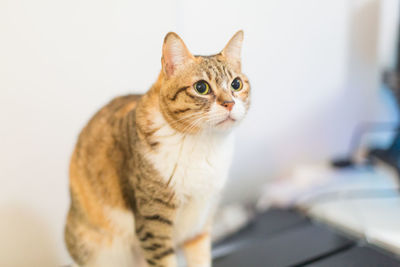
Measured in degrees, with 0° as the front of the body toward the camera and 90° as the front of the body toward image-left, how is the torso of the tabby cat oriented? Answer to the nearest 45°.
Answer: approximately 315°
